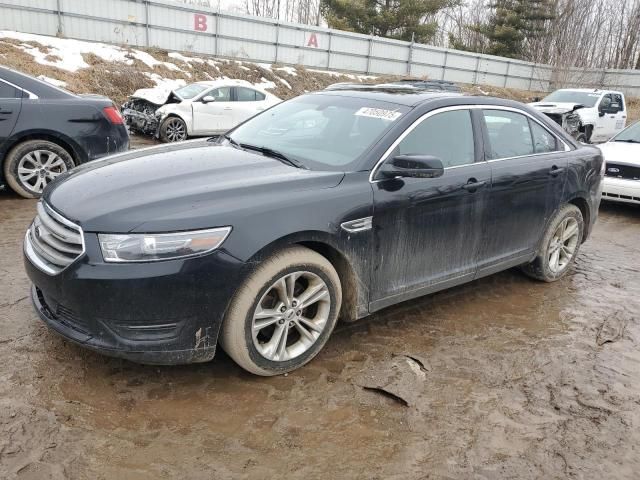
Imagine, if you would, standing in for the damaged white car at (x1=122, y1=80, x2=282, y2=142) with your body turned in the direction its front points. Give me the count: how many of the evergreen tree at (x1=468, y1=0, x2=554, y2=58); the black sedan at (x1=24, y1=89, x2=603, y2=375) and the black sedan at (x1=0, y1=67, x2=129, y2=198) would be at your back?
1

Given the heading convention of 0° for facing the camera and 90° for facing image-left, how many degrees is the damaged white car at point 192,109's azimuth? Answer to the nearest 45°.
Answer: approximately 45°

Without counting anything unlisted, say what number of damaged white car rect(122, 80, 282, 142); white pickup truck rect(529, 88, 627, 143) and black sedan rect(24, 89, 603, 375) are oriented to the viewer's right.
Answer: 0

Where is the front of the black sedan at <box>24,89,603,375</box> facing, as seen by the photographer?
facing the viewer and to the left of the viewer

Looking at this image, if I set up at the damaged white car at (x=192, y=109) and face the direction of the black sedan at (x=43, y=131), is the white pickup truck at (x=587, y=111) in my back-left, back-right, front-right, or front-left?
back-left

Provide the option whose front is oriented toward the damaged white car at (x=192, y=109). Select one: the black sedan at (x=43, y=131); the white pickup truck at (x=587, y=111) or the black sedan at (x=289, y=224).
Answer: the white pickup truck

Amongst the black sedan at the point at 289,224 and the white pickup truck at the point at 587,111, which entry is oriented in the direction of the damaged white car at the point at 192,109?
the white pickup truck

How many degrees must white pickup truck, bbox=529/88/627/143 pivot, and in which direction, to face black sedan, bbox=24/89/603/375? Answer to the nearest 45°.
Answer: approximately 45° to its left

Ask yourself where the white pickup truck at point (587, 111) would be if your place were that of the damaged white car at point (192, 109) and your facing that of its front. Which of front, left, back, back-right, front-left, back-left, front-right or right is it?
back-left

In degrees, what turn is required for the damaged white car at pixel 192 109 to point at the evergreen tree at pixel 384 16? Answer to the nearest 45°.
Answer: approximately 180°

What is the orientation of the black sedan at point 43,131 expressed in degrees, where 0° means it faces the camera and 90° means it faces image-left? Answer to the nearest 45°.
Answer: approximately 90°
